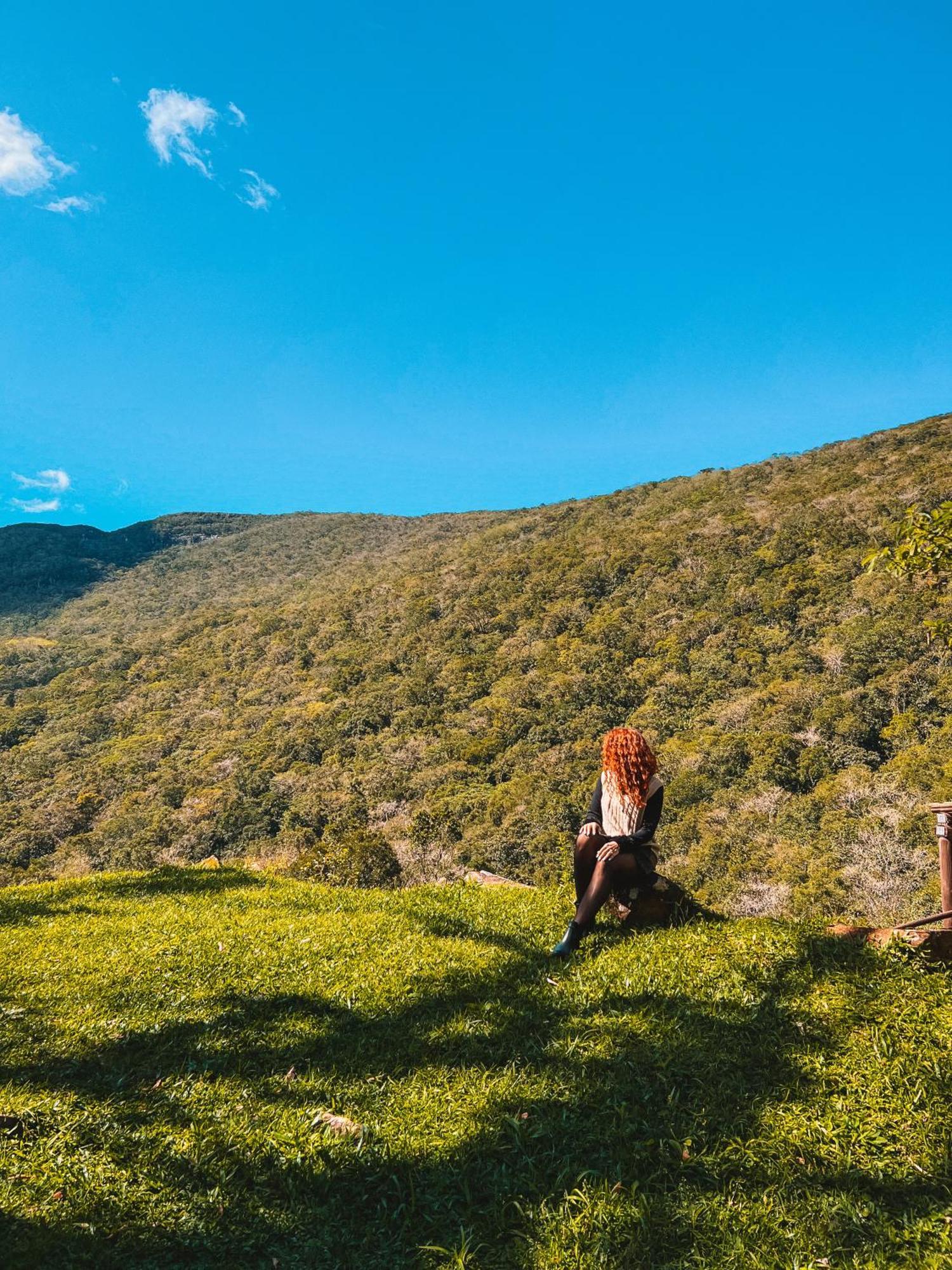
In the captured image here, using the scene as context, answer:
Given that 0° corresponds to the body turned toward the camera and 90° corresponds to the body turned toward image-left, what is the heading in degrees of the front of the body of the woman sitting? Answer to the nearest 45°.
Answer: approximately 45°

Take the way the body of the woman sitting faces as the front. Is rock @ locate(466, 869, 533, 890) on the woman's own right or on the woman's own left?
on the woman's own right
